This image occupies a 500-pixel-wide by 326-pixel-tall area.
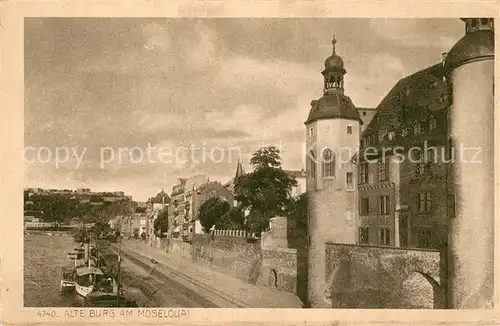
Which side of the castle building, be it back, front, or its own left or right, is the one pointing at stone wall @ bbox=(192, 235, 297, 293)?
right

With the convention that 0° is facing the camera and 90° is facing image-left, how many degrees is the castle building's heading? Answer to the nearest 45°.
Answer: approximately 45°

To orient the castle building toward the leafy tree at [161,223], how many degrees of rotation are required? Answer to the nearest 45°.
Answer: approximately 45° to its right

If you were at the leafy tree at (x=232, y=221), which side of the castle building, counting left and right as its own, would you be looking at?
right
